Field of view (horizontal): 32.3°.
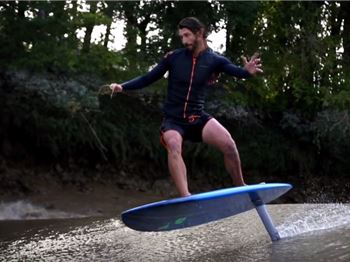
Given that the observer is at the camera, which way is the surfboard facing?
facing to the left of the viewer

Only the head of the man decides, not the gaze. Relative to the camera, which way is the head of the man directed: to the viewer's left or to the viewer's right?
to the viewer's left

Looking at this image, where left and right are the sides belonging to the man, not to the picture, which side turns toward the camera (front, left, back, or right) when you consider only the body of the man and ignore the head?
front
